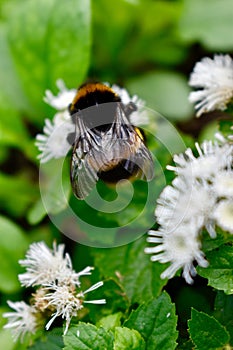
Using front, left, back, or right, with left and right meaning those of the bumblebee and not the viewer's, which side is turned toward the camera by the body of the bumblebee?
back

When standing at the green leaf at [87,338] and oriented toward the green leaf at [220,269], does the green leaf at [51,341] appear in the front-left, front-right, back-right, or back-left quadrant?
back-left

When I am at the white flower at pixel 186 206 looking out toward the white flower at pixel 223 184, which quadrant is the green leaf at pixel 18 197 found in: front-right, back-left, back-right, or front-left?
back-left
